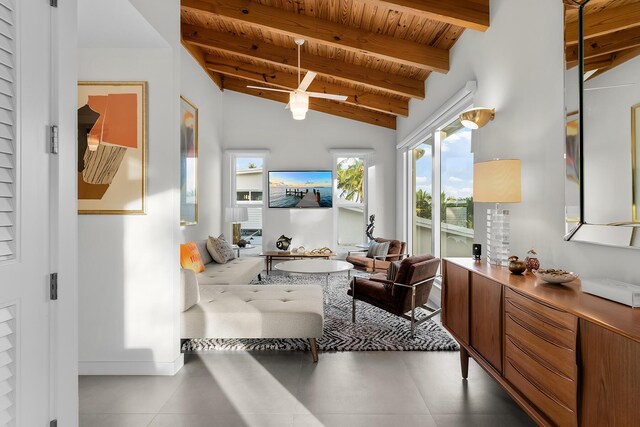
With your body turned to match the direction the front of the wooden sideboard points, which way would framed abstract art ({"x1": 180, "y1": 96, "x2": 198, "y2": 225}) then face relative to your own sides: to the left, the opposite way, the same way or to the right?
the opposite way

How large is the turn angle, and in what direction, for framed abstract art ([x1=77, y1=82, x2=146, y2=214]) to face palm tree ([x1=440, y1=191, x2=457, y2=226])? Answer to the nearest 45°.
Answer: approximately 90° to its left

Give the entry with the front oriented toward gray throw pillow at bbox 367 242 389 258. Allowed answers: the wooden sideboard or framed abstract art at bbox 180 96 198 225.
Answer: the framed abstract art

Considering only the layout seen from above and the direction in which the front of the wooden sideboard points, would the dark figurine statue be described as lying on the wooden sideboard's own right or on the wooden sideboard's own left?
on the wooden sideboard's own right

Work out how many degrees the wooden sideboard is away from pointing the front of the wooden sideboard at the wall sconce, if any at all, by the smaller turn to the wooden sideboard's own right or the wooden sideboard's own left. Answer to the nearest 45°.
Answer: approximately 135° to the wooden sideboard's own right

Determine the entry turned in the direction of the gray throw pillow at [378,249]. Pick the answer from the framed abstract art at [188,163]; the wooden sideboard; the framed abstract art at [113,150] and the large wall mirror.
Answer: the framed abstract art at [188,163]

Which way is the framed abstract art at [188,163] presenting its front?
to the viewer's right
